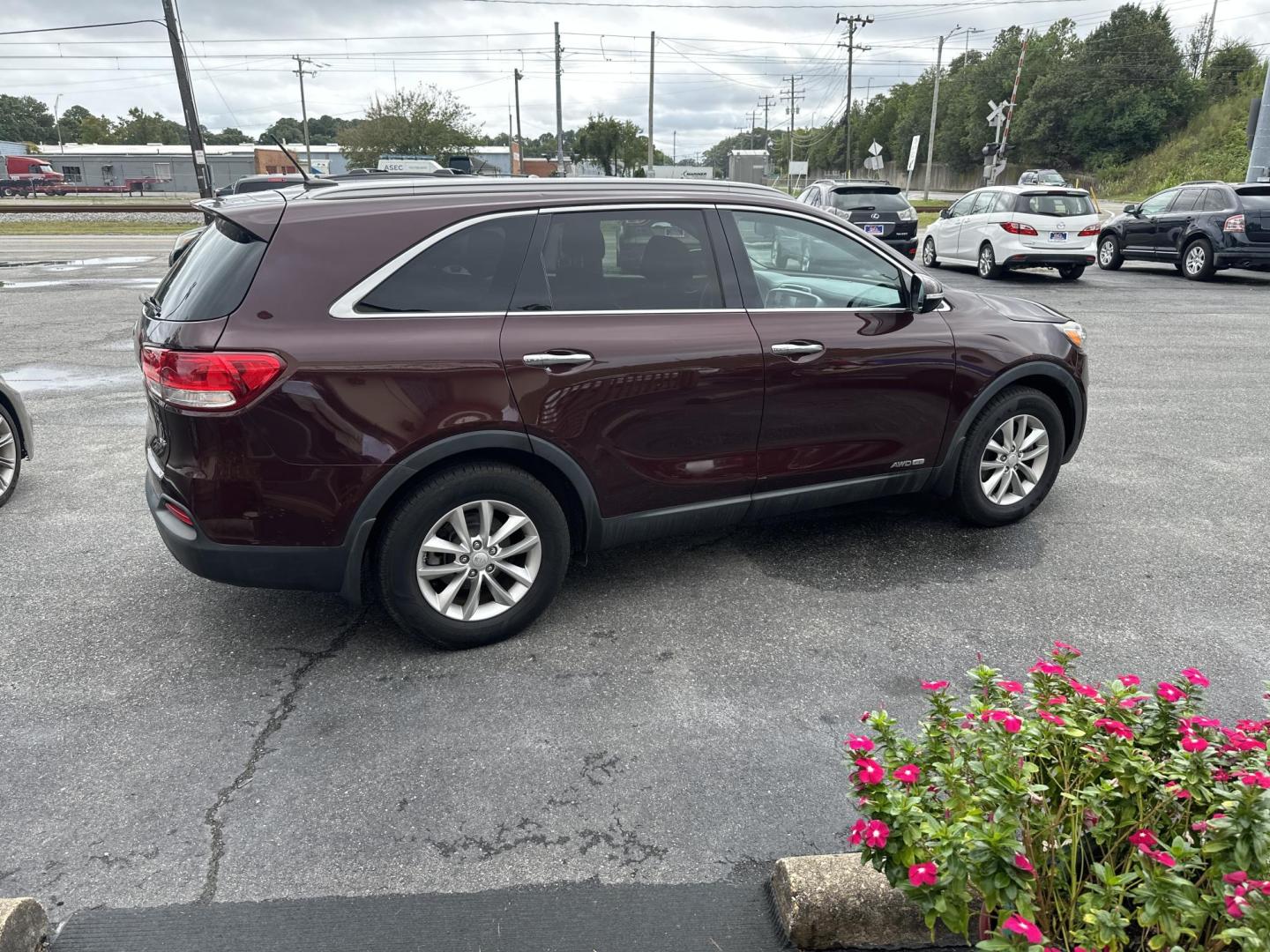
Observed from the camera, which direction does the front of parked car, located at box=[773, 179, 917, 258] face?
facing away from the viewer and to the left of the viewer

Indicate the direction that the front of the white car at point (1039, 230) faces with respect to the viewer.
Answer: facing away from the viewer and to the left of the viewer

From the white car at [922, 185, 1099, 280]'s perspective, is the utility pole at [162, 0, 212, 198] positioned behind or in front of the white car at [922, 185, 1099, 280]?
in front

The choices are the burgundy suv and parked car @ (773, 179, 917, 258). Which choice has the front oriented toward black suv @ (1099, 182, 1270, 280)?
the burgundy suv

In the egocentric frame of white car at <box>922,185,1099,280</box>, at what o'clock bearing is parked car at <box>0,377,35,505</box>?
The parked car is roughly at 8 o'clock from the white car.

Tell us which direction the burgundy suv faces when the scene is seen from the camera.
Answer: facing away from the viewer and to the right of the viewer

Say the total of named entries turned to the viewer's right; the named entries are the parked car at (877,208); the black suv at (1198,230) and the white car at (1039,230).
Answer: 0

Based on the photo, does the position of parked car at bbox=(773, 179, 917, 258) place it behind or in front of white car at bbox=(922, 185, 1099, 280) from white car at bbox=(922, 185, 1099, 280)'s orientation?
in front

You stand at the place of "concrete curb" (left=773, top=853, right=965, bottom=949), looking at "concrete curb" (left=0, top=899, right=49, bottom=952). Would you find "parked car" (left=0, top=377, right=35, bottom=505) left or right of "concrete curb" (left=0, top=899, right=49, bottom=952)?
right

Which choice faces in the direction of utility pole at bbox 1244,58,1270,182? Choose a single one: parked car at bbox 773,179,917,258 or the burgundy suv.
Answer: the burgundy suv

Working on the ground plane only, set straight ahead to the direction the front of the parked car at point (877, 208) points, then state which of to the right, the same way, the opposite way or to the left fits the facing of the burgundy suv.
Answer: to the right

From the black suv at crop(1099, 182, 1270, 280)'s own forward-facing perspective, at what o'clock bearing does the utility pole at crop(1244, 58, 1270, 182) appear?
The utility pole is roughly at 2 o'clock from the black suv.

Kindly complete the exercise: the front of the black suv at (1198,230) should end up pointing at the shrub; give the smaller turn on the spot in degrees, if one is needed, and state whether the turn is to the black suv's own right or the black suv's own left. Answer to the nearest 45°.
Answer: approximately 135° to the black suv's own left

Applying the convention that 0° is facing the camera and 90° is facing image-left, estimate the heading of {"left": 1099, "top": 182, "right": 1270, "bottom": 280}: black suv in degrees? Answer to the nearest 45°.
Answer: approximately 135°

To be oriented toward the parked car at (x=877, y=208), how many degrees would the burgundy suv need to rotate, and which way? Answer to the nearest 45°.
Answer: approximately 45° to its left

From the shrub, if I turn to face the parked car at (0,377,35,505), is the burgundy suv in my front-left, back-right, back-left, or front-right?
front-right

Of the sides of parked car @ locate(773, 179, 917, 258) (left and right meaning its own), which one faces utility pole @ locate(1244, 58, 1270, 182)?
right
